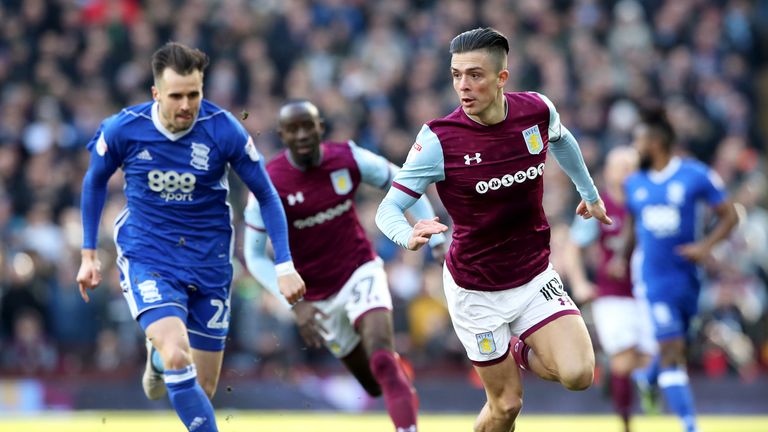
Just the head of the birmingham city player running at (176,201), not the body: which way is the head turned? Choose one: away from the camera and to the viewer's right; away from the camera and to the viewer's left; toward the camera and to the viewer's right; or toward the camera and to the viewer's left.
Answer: toward the camera and to the viewer's right

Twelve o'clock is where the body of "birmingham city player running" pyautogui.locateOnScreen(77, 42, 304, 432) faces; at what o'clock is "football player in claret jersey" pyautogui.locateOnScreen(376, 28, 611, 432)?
The football player in claret jersey is roughly at 10 o'clock from the birmingham city player running.

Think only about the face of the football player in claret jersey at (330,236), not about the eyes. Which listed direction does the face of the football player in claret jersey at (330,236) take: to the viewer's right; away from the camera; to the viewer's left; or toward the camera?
toward the camera

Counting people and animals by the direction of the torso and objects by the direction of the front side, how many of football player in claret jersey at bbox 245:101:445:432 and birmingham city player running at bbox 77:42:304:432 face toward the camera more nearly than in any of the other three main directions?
2

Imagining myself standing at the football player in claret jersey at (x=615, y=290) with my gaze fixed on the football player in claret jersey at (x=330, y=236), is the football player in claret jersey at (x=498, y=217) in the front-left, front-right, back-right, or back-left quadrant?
front-left

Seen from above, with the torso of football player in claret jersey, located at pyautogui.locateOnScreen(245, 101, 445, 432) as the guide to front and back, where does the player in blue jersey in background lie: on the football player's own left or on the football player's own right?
on the football player's own left

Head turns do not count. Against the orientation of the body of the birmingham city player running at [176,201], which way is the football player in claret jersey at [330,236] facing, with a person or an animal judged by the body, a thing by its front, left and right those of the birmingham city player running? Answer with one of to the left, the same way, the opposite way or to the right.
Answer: the same way

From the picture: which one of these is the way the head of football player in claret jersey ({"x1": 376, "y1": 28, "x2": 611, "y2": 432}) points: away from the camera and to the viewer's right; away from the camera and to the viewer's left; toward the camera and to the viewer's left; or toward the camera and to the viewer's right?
toward the camera and to the viewer's left

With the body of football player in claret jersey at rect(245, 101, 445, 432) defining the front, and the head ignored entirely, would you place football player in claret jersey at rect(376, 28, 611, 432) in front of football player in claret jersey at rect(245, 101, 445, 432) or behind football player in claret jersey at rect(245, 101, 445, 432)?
in front

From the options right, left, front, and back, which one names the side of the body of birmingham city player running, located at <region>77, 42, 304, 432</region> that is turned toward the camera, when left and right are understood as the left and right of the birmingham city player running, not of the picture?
front

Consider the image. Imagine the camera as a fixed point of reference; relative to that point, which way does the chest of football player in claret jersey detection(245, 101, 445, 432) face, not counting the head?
toward the camera

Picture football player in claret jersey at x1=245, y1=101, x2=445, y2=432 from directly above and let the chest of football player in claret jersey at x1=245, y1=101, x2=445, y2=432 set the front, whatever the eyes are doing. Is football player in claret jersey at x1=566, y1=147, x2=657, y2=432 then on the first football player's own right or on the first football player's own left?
on the first football player's own left
